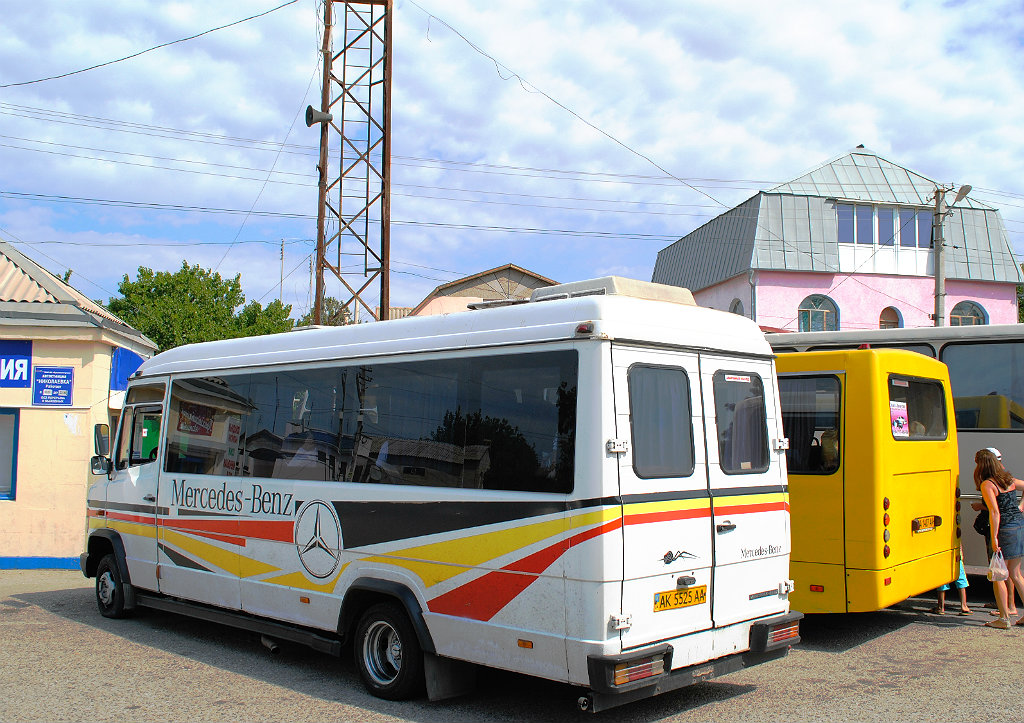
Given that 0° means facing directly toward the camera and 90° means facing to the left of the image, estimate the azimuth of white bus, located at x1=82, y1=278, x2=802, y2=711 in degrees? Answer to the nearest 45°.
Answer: approximately 135°

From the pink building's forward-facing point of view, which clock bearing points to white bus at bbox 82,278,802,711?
The white bus is roughly at 12 o'clock from the pink building.

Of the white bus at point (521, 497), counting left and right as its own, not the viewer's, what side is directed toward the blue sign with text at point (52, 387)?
front

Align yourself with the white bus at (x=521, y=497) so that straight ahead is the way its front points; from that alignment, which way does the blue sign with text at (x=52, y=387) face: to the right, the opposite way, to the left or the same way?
the opposite way

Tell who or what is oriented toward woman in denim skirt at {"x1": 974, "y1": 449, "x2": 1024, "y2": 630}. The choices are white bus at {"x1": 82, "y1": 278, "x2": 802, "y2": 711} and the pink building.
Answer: the pink building

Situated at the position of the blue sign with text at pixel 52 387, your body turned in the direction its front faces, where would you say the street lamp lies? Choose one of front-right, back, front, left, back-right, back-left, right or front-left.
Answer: left

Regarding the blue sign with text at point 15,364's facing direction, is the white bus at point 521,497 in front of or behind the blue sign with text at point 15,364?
in front

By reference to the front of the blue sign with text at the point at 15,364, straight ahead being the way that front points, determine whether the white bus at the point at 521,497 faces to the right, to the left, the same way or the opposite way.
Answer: the opposite way

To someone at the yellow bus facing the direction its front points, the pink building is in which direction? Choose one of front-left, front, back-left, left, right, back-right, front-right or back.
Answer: front-right

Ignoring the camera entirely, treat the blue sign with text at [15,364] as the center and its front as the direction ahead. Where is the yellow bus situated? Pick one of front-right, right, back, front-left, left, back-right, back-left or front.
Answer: front-left

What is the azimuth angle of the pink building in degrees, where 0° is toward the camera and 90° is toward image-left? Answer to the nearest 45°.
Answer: approximately 0°

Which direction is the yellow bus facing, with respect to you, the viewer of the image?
facing away from the viewer and to the left of the viewer
